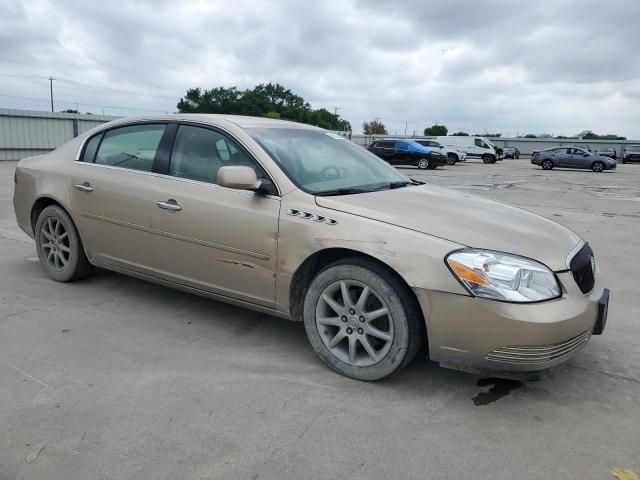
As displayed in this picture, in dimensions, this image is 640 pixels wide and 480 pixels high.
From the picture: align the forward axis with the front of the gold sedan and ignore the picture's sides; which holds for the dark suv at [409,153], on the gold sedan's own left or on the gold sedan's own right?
on the gold sedan's own left

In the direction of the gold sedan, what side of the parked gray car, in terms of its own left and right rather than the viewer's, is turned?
right

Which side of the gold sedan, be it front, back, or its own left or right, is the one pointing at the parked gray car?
left

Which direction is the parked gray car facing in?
to the viewer's right

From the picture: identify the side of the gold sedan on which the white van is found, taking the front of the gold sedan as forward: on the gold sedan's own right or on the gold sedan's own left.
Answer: on the gold sedan's own left

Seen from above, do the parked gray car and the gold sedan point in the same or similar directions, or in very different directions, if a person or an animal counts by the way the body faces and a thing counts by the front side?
same or similar directions

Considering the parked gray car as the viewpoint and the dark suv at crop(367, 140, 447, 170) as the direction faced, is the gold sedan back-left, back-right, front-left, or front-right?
front-left
